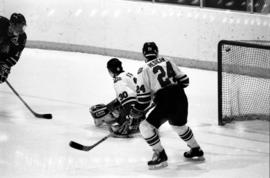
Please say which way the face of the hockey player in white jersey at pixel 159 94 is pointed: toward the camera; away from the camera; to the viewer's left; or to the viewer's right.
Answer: away from the camera

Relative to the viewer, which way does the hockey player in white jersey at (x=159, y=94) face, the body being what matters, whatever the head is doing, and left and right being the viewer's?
facing away from the viewer and to the left of the viewer

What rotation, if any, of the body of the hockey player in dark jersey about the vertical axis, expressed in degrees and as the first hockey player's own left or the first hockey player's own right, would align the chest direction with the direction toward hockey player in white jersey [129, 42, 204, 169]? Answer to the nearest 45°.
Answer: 0° — they already face them

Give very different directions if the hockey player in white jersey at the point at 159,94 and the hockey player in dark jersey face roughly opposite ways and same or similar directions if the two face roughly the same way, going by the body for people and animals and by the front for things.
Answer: very different directions

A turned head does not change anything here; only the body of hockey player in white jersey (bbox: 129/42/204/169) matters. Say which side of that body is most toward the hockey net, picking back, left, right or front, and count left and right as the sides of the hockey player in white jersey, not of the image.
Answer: right

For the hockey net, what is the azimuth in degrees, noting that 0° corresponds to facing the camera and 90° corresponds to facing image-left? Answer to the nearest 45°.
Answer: approximately 45°

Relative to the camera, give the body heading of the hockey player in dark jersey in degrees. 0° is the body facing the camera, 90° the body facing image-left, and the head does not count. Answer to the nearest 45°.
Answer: approximately 315°

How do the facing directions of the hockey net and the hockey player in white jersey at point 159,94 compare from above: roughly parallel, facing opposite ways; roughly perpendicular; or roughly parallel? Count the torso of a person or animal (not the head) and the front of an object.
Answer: roughly perpendicular

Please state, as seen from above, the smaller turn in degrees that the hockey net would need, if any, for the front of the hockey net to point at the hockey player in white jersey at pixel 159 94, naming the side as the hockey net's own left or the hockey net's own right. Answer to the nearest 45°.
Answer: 0° — it already faces them
